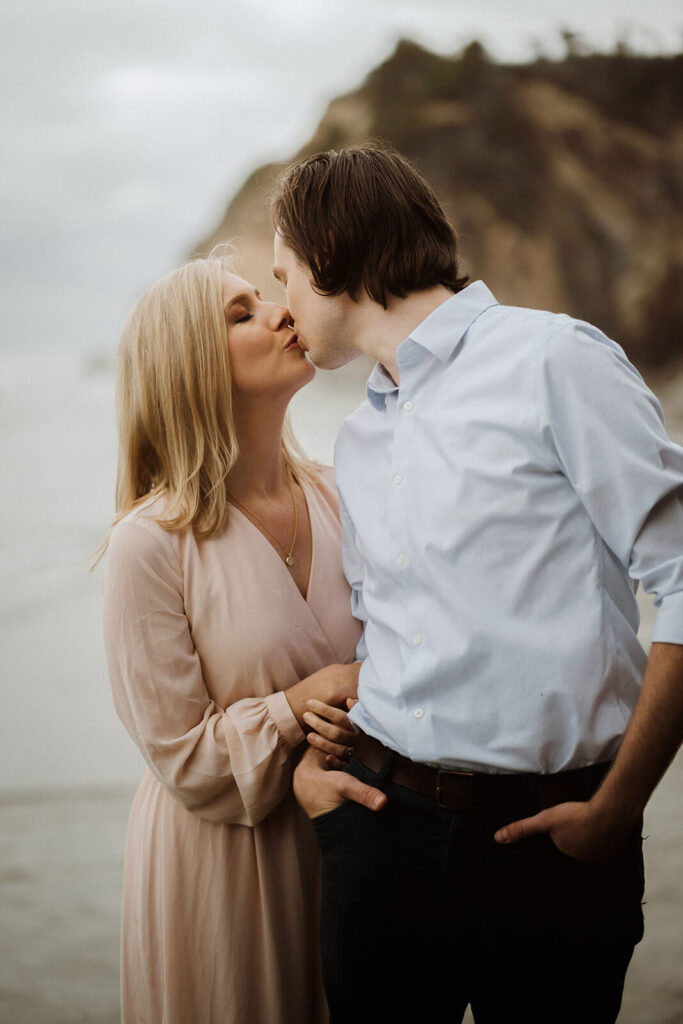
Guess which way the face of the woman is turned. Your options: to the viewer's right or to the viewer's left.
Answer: to the viewer's right

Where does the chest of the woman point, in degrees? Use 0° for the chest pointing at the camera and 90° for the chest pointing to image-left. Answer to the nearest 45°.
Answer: approximately 315°

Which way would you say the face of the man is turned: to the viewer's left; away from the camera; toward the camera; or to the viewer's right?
to the viewer's left

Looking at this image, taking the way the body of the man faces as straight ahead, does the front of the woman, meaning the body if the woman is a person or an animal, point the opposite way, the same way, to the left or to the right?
to the left

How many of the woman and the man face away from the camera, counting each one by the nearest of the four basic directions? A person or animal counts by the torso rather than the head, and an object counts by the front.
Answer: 0
